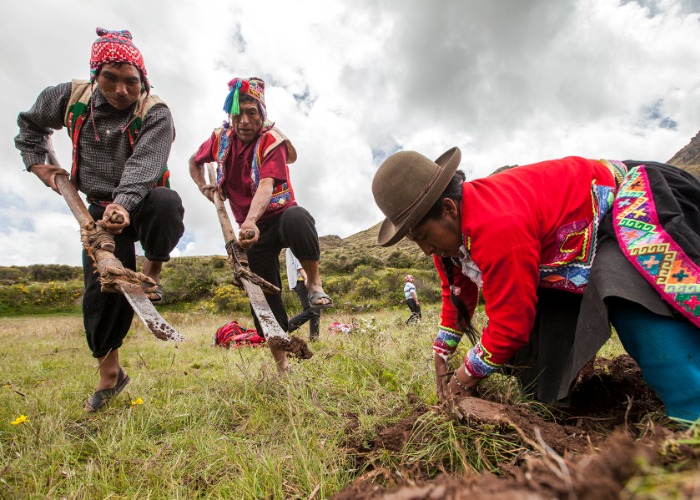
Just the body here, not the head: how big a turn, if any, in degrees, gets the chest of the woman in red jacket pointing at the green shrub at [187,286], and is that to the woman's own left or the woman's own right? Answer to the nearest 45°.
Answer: approximately 45° to the woman's own right

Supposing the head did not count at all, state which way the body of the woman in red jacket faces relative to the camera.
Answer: to the viewer's left

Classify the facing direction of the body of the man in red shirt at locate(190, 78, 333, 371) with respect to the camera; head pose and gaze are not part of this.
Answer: toward the camera

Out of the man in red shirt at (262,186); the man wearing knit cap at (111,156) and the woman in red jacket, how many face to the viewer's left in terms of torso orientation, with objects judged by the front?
1

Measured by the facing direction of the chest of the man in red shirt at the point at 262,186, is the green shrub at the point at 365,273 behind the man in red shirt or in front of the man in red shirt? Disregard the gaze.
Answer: behind

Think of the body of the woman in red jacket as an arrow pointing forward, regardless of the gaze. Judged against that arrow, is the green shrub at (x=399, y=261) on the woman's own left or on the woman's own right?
on the woman's own right

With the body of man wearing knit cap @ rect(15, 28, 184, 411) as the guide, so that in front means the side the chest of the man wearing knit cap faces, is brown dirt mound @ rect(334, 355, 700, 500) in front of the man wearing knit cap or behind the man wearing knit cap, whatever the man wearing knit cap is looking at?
in front

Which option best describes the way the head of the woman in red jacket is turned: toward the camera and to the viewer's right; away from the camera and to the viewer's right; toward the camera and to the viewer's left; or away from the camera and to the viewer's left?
toward the camera and to the viewer's left

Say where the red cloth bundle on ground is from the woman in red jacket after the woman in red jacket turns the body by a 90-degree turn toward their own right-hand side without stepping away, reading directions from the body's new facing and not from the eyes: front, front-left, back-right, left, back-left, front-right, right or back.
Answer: front-left

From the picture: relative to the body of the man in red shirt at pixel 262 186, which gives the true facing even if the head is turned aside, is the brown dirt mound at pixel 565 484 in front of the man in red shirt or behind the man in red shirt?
in front
